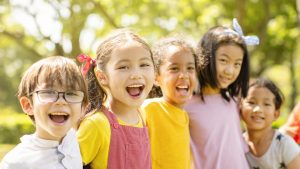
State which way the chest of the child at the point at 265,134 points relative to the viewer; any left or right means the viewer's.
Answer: facing the viewer and to the left of the viewer

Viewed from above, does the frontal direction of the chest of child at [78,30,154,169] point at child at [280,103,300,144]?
no

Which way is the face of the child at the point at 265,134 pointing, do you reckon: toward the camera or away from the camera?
toward the camera

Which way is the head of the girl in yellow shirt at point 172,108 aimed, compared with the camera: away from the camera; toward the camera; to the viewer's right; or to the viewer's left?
toward the camera

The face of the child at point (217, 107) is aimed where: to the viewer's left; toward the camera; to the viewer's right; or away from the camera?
toward the camera

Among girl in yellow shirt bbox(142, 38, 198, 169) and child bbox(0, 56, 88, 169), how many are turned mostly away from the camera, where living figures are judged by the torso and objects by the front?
0

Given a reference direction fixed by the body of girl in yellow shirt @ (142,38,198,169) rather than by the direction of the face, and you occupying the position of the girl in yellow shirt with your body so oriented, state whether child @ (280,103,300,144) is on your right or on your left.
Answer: on your left

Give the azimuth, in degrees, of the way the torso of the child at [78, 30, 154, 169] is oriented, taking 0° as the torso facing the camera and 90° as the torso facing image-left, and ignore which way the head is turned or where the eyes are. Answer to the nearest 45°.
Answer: approximately 315°

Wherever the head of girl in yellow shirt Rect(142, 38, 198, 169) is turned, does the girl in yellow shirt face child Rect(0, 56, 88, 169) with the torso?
no

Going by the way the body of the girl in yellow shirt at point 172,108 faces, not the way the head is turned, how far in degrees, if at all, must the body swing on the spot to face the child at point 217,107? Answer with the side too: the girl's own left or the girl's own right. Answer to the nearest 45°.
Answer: approximately 90° to the girl's own left

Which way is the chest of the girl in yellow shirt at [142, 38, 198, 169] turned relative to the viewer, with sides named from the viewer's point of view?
facing the viewer and to the right of the viewer
